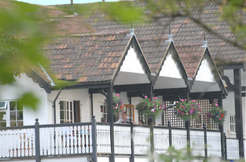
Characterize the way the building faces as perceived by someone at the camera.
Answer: facing the viewer and to the right of the viewer

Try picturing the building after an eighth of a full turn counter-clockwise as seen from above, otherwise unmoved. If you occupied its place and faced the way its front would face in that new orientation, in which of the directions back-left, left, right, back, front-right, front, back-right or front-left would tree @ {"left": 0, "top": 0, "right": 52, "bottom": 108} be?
right
